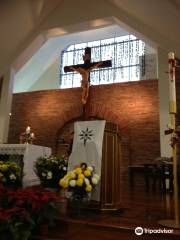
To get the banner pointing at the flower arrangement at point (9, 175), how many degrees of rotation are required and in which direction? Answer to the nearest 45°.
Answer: approximately 45° to its right

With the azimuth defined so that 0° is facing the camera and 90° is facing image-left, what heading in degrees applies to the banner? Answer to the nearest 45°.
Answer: approximately 45°

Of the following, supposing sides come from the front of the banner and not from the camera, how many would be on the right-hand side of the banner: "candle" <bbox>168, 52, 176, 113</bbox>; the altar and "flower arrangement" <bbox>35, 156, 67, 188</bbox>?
2

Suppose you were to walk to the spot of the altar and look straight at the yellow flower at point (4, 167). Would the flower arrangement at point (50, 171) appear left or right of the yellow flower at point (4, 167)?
left

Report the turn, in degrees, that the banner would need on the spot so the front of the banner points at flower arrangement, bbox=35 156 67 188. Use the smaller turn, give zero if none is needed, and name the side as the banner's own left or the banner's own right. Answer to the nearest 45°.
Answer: approximately 90° to the banner's own right

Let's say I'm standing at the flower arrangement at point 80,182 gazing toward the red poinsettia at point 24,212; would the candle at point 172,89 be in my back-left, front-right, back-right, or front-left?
back-left

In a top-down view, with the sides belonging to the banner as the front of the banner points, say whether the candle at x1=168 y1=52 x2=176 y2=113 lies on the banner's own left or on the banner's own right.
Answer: on the banner's own left

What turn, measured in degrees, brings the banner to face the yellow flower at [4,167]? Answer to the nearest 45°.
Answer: approximately 45° to its right
